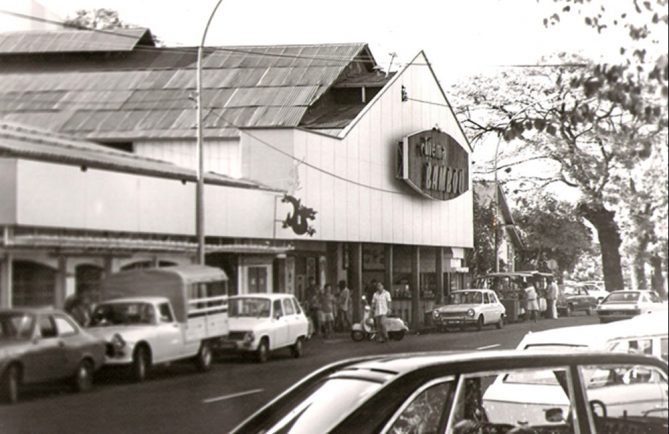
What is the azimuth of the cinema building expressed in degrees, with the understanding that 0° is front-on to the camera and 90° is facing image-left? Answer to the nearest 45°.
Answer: approximately 315°

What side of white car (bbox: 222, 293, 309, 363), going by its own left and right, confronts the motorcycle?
back

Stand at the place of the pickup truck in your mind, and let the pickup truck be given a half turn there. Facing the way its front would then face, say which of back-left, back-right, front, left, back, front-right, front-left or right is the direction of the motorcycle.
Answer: front

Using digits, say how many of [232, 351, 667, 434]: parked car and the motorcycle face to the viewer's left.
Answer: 1

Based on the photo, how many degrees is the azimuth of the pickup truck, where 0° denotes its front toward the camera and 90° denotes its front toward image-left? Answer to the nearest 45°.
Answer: approximately 45°
